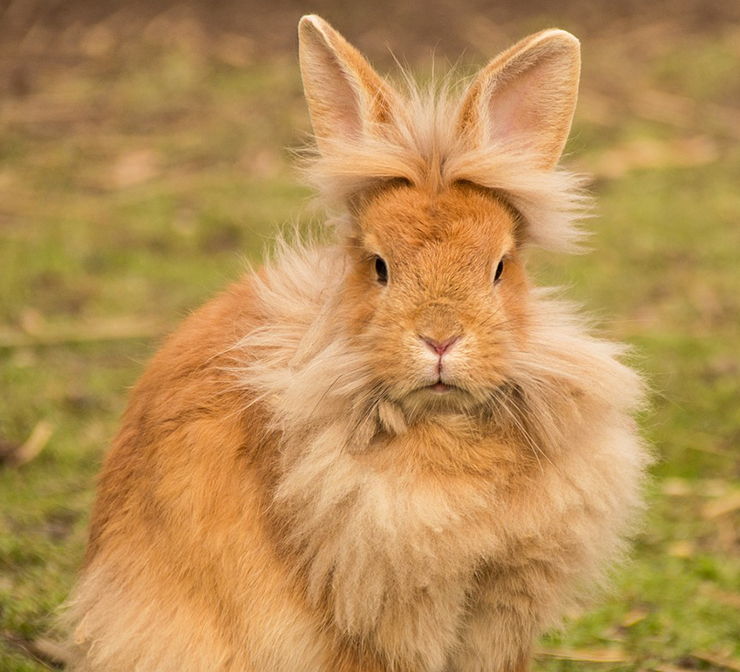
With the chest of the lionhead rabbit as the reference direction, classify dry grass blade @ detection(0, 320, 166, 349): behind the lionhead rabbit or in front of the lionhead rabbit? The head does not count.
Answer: behind

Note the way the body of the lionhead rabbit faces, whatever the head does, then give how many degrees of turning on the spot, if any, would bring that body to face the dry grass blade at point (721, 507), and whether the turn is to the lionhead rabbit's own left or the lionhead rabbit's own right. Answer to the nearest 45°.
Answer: approximately 90° to the lionhead rabbit's own left

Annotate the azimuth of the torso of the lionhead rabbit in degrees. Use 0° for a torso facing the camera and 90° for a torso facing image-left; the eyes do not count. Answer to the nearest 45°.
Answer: approximately 315°
